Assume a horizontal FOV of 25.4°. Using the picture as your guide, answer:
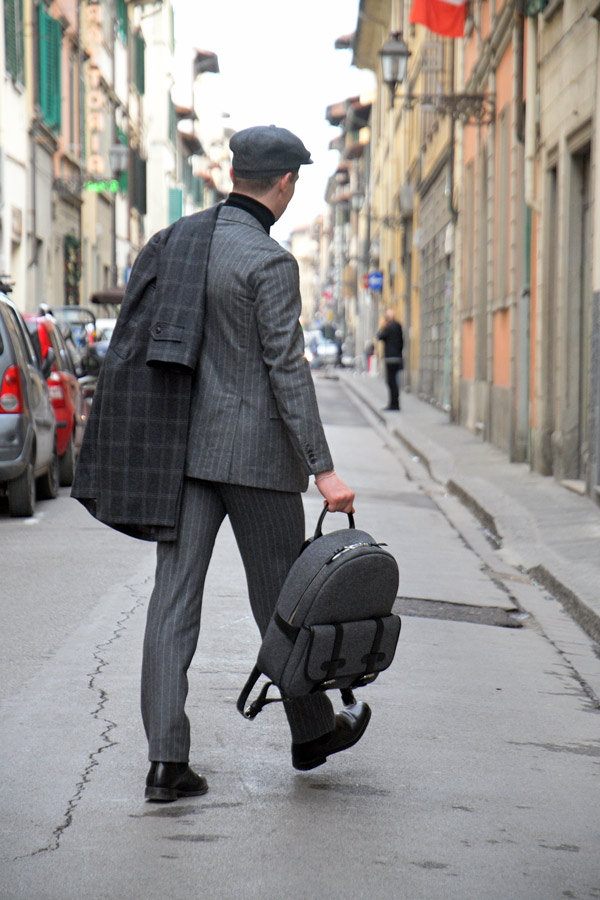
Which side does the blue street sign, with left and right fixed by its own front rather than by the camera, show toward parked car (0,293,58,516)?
front

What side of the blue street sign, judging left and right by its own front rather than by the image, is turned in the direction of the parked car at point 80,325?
front

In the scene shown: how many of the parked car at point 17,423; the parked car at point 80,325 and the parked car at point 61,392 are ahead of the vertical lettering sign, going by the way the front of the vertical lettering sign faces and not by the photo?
3

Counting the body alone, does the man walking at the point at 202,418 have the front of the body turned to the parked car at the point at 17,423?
no

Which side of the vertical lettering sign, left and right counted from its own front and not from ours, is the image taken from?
front

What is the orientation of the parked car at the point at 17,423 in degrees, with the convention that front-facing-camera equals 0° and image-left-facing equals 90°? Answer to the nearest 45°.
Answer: approximately 180°

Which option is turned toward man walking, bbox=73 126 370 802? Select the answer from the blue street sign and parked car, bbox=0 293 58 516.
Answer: the blue street sign

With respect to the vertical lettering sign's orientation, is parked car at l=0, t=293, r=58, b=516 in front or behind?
in front

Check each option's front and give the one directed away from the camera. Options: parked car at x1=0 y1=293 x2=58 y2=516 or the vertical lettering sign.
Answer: the parked car

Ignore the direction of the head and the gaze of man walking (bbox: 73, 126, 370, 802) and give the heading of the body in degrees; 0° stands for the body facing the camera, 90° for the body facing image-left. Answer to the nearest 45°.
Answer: approximately 225°

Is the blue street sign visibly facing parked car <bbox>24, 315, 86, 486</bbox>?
yes

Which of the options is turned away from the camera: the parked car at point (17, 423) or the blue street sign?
the parked car

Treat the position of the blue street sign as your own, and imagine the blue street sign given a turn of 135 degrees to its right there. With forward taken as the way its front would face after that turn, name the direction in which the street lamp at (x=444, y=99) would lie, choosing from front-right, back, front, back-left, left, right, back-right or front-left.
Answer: back-left

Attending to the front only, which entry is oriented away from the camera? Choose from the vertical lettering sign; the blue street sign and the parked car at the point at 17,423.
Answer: the parked car

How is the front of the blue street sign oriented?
toward the camera

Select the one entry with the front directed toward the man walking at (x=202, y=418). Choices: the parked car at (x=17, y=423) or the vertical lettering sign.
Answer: the vertical lettering sign
